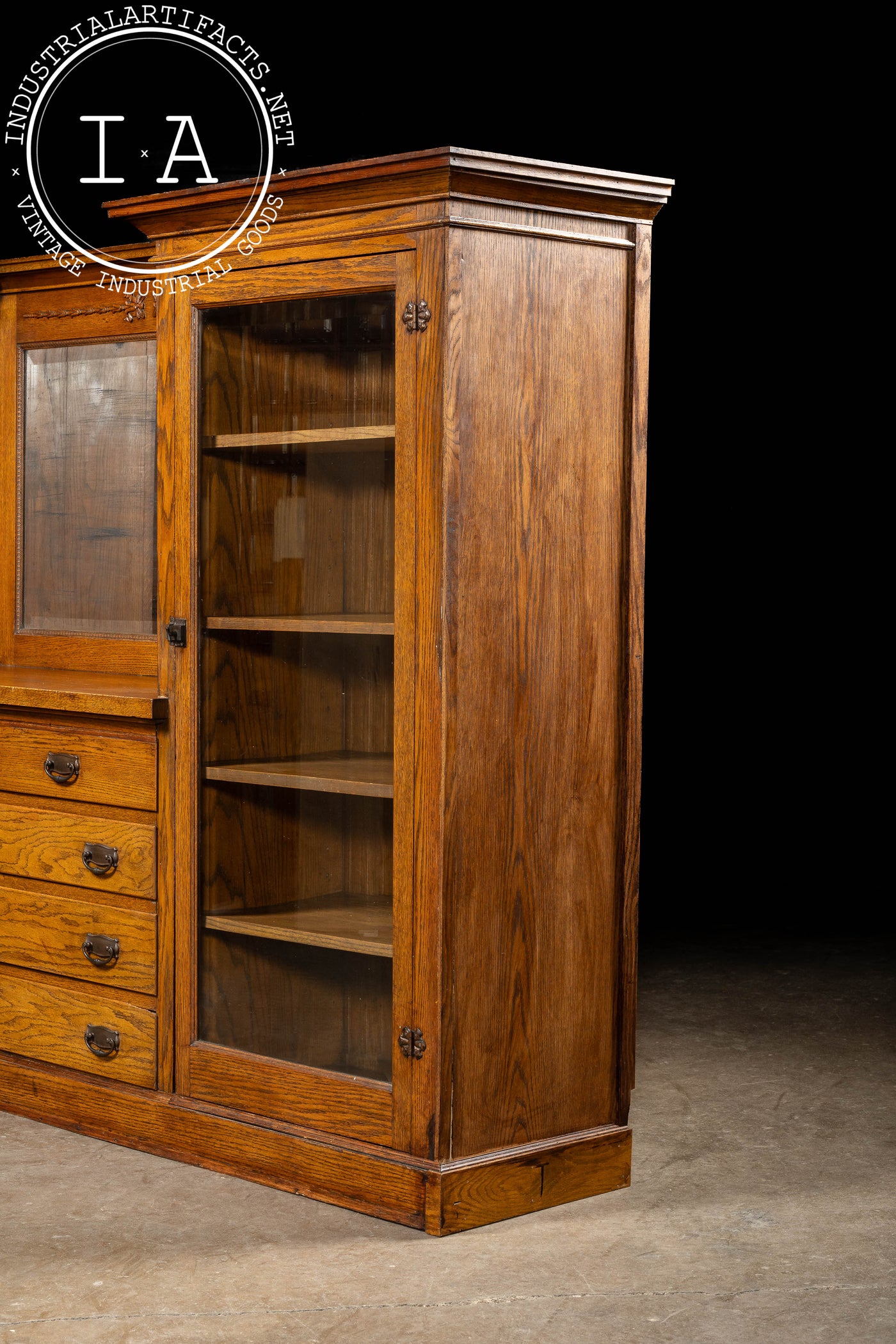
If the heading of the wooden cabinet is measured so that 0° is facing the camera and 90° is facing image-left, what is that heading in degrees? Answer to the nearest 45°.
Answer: approximately 45°
